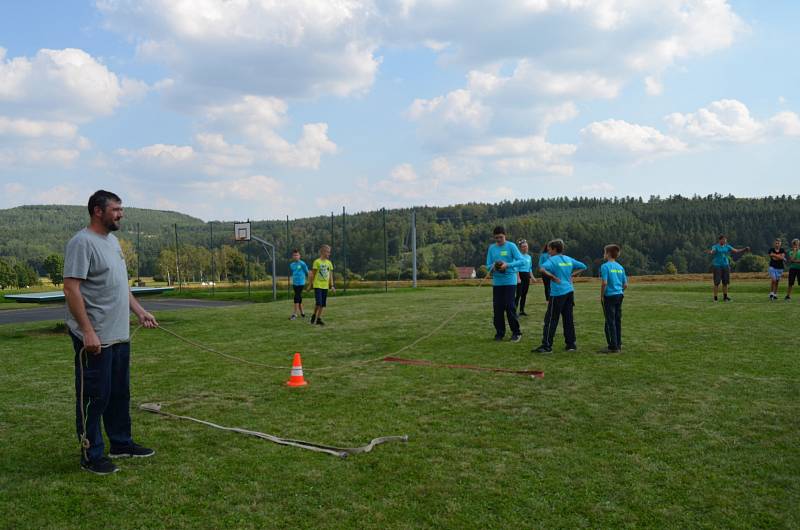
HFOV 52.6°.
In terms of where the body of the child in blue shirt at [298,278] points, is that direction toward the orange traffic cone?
yes

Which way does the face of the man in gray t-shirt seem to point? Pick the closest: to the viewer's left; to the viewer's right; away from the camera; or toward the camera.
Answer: to the viewer's right

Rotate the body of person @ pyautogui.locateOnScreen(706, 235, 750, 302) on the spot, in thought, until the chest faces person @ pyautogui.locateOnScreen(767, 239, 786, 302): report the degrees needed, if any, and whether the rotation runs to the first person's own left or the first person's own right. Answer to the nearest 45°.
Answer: approximately 135° to the first person's own left

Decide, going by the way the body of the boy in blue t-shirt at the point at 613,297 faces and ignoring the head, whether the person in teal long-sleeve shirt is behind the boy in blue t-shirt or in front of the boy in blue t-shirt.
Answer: in front

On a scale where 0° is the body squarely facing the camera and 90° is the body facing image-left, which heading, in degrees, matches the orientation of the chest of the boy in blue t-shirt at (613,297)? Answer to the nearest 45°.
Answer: approximately 135°

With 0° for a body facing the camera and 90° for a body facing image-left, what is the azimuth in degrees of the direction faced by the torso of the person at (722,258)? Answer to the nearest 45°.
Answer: approximately 0°

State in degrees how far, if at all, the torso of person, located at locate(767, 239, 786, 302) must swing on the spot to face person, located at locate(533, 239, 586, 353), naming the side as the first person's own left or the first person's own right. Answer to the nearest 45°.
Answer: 0° — they already face them

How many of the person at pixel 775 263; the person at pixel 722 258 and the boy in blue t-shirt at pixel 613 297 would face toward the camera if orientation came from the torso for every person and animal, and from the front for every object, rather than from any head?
2

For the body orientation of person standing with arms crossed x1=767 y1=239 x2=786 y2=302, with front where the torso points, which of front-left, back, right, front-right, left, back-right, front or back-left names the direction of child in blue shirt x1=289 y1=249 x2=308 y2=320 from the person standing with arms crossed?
front-right

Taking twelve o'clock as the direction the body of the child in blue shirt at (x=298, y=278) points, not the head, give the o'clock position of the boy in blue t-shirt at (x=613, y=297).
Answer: The boy in blue t-shirt is roughly at 11 o'clock from the child in blue shirt.
